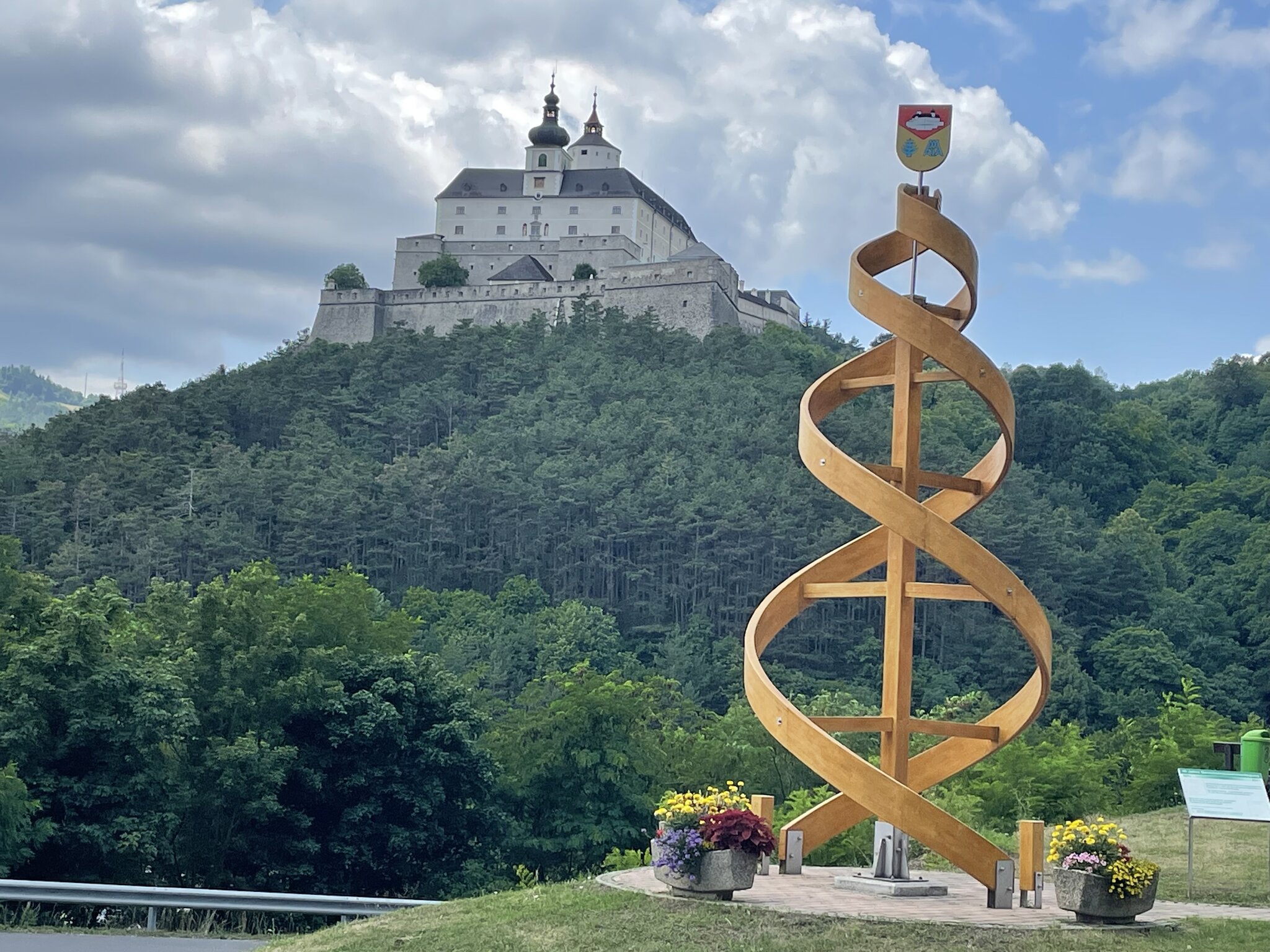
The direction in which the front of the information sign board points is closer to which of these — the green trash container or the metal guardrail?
the metal guardrail

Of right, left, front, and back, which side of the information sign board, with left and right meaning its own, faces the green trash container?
back

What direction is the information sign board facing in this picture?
toward the camera

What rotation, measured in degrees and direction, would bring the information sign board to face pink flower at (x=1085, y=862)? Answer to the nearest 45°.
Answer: approximately 45° to its right

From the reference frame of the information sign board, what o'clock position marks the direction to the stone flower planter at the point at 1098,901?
The stone flower planter is roughly at 1 o'clock from the information sign board.

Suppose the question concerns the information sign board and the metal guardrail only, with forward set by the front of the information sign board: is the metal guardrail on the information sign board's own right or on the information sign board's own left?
on the information sign board's own right

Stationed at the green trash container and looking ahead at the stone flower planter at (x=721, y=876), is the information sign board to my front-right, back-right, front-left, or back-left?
front-left

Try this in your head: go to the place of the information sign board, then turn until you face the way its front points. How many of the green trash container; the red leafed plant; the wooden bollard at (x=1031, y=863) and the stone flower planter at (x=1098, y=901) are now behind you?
1

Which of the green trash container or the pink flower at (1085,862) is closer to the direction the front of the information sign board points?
the pink flower

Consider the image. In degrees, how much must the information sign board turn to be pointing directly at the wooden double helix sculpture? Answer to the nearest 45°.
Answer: approximately 90° to its right

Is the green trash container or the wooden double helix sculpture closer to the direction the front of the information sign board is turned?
the wooden double helix sculpture

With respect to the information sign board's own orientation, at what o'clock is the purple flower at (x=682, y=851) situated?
The purple flower is roughly at 2 o'clock from the information sign board.
